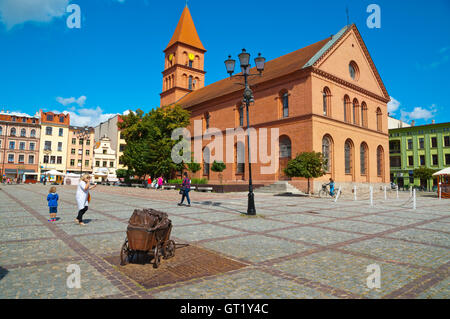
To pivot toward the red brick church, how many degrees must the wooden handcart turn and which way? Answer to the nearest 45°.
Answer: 0° — it already faces it
